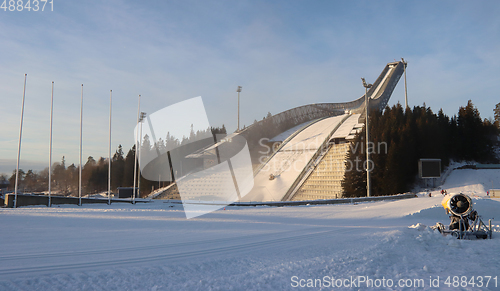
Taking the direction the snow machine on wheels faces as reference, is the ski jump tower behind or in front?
behind

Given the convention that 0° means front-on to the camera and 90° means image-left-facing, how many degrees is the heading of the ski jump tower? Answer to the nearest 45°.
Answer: approximately 45°

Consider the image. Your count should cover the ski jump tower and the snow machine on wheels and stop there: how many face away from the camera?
0

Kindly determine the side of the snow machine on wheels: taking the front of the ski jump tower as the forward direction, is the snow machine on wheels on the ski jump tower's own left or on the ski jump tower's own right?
on the ski jump tower's own left
